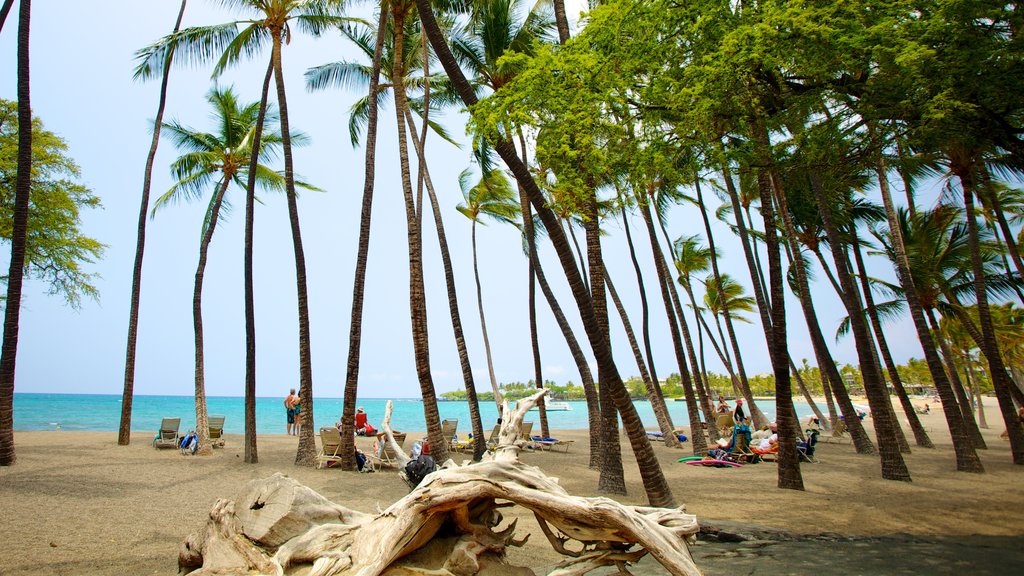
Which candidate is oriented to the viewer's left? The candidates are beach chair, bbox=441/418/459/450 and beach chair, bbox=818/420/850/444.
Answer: beach chair, bbox=818/420/850/444

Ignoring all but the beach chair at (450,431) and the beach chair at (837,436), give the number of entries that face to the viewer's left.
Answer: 1

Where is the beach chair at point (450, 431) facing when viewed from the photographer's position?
facing away from the viewer

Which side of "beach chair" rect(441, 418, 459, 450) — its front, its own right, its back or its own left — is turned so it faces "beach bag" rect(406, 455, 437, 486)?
back

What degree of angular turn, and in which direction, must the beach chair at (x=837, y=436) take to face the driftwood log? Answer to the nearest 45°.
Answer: approximately 90° to its left

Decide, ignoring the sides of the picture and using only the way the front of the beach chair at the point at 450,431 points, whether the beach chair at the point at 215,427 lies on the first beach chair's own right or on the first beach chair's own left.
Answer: on the first beach chair's own left

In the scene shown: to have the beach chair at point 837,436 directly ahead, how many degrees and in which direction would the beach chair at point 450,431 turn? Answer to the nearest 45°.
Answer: approximately 90° to its right

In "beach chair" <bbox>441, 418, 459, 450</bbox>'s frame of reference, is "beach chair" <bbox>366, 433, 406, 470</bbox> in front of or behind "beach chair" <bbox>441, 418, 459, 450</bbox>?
behind

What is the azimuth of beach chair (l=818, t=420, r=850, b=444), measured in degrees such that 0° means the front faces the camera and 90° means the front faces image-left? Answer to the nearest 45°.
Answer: approximately 90°

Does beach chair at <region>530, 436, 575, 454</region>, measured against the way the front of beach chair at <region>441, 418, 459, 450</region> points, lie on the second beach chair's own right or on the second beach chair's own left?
on the second beach chair's own right
